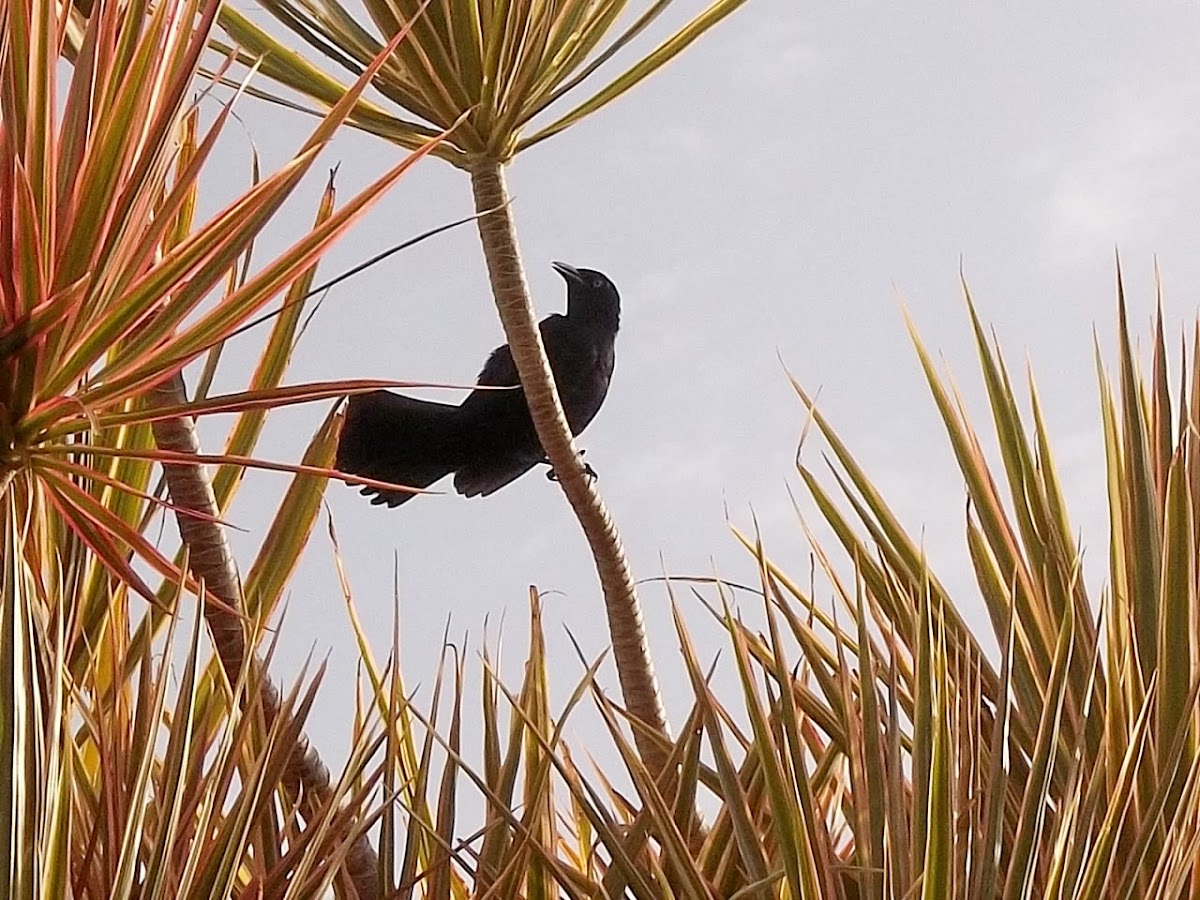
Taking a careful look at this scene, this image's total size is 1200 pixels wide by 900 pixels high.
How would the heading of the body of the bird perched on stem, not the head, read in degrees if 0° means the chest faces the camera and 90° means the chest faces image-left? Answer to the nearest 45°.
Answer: approximately 270°

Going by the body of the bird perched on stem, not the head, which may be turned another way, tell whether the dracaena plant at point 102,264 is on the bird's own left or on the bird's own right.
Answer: on the bird's own right
